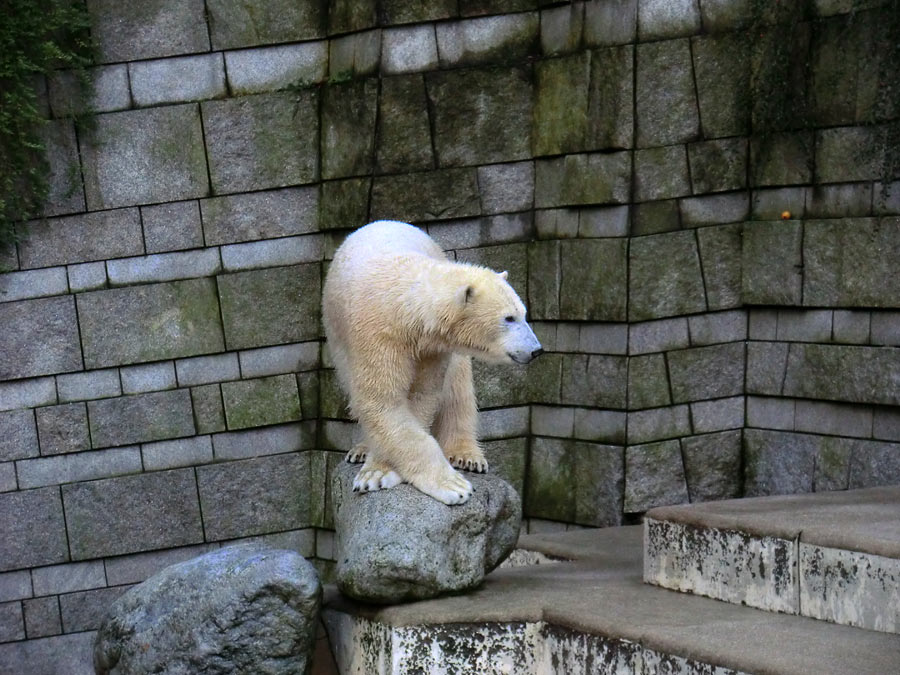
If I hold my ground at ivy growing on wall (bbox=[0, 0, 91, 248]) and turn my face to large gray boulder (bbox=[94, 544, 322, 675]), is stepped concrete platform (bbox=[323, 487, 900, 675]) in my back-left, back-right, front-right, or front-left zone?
front-left

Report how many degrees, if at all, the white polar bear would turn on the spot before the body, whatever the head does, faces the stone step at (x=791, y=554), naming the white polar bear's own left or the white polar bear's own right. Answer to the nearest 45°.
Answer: approximately 45° to the white polar bear's own left

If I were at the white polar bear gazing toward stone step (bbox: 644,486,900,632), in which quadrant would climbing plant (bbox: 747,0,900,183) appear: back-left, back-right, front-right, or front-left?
front-left

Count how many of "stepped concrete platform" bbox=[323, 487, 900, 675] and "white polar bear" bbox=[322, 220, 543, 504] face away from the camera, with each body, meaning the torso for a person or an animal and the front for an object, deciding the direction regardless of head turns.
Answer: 0

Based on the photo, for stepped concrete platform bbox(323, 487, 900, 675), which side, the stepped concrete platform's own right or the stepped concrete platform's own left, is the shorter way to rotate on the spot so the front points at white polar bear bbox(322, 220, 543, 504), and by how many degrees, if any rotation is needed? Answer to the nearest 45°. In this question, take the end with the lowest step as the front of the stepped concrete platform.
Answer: approximately 45° to the stepped concrete platform's own right

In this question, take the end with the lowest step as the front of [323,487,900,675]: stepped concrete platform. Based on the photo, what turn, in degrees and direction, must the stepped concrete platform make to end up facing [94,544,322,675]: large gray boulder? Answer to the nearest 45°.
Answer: approximately 45° to its right

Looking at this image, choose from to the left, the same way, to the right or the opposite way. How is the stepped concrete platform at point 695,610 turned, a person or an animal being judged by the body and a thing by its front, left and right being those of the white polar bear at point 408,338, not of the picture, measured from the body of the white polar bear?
to the right

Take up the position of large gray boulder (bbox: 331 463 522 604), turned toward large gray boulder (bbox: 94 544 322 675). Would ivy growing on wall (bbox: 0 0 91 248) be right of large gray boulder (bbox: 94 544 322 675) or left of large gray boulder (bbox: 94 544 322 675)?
right

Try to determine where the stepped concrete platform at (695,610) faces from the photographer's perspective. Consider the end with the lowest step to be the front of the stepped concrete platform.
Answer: facing the viewer and to the left of the viewer
